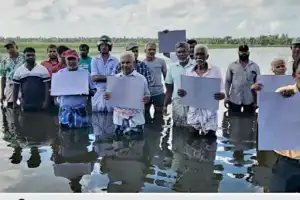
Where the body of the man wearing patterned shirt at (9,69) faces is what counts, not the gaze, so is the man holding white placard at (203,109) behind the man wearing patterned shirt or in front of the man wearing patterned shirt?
in front

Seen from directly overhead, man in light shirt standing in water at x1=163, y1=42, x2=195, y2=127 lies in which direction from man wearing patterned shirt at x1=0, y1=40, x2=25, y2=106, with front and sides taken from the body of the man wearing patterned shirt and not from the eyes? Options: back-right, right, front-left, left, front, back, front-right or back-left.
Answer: front-left

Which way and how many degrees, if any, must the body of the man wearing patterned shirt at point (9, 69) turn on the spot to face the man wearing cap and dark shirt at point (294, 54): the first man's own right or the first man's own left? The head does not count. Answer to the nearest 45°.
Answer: approximately 45° to the first man's own left

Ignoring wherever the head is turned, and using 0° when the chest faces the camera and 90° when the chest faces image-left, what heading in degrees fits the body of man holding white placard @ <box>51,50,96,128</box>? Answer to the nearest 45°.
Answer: approximately 0°

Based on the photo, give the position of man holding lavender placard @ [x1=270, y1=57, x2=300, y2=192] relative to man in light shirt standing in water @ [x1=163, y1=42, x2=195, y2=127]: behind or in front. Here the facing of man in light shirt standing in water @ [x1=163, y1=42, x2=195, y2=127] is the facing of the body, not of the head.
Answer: in front

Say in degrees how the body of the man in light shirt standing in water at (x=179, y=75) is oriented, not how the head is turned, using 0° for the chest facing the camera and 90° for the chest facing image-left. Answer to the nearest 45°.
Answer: approximately 0°
